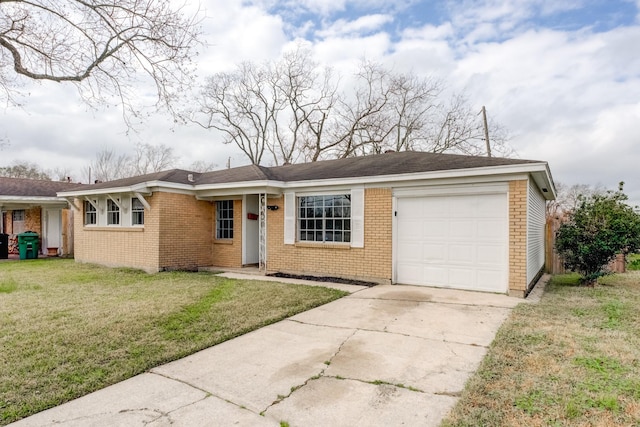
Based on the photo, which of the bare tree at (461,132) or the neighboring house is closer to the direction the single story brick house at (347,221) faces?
the neighboring house

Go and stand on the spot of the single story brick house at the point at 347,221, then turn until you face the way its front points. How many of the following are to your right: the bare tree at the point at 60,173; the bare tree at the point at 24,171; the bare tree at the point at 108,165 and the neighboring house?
4

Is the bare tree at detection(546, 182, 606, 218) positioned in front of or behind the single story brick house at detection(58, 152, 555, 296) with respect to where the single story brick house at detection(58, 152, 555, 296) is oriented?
behind

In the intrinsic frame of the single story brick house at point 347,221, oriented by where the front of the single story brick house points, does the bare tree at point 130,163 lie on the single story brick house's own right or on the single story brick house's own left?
on the single story brick house's own right

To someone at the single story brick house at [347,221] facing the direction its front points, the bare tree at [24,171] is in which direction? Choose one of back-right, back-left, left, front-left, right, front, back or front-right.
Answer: right

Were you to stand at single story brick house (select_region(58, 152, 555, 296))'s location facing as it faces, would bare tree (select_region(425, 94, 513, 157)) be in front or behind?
behind

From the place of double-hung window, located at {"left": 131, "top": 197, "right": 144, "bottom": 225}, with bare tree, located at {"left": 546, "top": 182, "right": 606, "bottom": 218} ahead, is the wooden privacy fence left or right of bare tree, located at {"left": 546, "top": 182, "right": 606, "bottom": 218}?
right

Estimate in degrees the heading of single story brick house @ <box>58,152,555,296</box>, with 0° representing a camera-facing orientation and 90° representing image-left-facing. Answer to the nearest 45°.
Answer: approximately 45°

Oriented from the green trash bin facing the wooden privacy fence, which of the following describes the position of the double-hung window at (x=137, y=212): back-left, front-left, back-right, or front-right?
front-right

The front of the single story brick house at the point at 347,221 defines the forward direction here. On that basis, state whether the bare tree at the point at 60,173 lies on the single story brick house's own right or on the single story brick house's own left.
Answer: on the single story brick house's own right

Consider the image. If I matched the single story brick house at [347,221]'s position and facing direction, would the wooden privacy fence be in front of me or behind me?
behind

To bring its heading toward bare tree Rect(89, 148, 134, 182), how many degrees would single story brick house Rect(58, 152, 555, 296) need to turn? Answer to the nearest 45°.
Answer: approximately 90° to its right

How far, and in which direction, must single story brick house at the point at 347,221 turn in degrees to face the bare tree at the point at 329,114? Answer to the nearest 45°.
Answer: approximately 135° to its right
